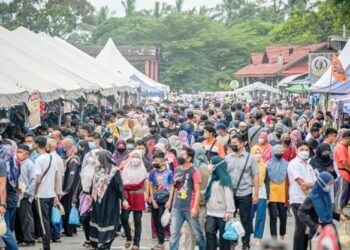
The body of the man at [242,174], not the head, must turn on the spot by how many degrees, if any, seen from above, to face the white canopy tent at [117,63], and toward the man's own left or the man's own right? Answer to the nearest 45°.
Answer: approximately 135° to the man's own right

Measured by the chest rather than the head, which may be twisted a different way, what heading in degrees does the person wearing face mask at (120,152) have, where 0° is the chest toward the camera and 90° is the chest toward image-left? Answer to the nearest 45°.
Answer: approximately 0°

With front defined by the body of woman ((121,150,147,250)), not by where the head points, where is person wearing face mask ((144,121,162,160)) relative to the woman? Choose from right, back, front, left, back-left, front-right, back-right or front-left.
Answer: back

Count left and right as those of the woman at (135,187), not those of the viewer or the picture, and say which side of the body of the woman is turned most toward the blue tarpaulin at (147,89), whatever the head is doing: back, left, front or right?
back

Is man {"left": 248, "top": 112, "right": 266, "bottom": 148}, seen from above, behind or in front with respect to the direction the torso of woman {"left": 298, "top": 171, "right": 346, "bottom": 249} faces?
behind

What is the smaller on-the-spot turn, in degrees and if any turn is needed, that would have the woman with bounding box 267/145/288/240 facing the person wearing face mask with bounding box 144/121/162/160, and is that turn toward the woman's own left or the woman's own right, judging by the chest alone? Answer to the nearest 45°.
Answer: approximately 135° to the woman's own right

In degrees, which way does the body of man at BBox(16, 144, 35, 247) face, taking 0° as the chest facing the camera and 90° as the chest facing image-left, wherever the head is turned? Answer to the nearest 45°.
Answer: approximately 45°

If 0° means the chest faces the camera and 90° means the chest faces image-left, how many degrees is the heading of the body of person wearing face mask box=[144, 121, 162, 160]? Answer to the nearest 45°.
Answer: approximately 0°

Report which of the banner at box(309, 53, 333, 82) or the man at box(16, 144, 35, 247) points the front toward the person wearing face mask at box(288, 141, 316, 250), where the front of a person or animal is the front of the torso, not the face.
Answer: the banner
